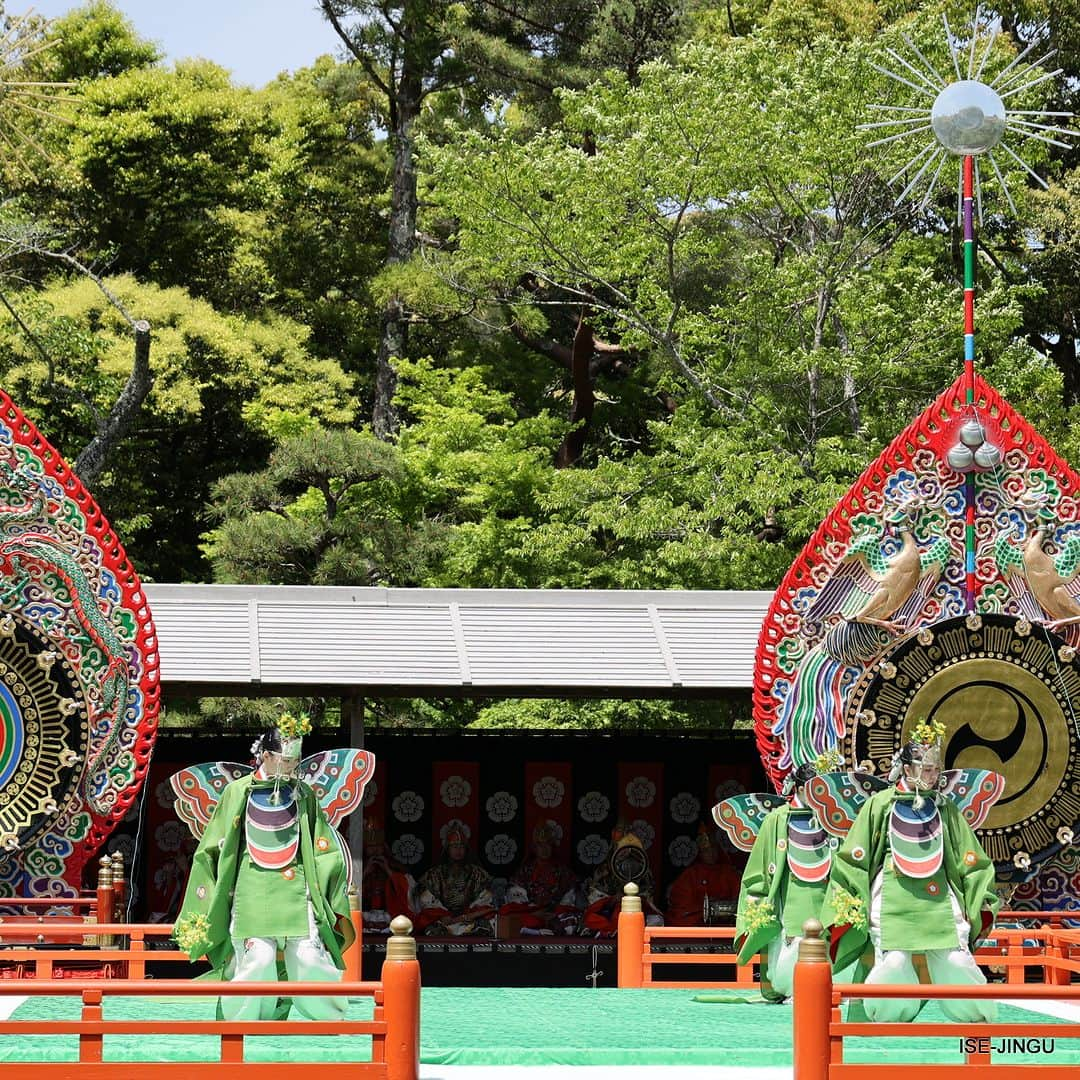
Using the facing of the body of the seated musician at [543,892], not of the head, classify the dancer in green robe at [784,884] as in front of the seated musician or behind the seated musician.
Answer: in front

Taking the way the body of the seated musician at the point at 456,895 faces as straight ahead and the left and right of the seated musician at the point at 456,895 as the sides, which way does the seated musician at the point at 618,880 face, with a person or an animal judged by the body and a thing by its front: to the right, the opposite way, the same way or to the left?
the same way

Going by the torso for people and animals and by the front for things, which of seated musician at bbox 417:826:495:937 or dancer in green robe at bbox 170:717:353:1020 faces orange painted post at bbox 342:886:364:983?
the seated musician

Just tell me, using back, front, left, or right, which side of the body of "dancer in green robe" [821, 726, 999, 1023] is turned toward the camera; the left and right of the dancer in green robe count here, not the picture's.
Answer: front

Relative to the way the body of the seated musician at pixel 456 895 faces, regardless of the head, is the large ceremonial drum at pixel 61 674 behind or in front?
in front

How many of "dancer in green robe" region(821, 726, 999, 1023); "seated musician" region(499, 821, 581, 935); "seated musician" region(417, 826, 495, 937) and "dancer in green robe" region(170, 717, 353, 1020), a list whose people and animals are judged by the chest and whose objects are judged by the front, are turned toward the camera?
4

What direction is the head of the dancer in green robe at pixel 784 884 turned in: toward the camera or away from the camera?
toward the camera

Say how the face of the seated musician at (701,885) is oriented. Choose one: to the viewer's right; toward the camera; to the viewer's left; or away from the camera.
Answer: toward the camera

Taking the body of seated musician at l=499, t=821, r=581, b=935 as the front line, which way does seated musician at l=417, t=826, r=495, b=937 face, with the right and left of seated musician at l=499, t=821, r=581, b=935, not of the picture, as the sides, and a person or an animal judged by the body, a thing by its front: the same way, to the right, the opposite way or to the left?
the same way

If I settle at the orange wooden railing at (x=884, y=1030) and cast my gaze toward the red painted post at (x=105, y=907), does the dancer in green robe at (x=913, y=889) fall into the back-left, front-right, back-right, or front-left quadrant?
front-right

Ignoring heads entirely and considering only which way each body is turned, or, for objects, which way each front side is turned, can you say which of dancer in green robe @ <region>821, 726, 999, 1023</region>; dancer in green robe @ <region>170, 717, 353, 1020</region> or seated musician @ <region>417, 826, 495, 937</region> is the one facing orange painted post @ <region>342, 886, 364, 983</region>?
the seated musician

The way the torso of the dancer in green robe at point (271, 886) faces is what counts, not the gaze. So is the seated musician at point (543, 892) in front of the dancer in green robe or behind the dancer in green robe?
behind

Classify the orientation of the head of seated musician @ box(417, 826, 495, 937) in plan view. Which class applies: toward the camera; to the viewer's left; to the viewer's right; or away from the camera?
toward the camera

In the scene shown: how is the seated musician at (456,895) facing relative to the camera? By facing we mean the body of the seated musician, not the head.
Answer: toward the camera
